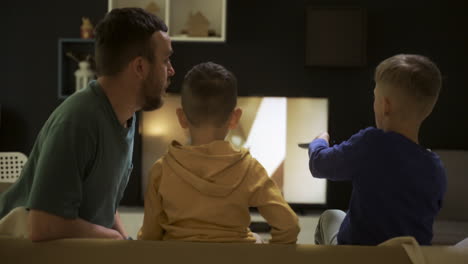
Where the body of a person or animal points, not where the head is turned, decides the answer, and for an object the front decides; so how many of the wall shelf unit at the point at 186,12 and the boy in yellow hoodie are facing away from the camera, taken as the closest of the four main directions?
1

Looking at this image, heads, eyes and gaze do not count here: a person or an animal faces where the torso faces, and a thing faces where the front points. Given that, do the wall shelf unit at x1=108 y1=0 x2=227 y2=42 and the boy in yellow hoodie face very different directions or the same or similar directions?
very different directions

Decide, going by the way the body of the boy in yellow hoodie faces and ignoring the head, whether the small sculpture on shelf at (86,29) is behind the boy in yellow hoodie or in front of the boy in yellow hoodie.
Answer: in front

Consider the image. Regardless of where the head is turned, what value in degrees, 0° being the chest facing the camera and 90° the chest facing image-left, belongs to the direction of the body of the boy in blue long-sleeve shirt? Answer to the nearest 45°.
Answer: approximately 135°

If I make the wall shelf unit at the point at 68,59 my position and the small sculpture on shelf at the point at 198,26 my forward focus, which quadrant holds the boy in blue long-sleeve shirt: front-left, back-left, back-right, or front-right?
front-right

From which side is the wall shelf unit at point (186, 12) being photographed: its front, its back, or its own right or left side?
front

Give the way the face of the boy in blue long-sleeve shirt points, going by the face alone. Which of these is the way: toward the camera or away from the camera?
away from the camera

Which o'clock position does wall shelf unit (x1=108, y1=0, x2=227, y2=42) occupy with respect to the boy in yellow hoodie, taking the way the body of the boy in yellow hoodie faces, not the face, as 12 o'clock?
The wall shelf unit is roughly at 12 o'clock from the boy in yellow hoodie.

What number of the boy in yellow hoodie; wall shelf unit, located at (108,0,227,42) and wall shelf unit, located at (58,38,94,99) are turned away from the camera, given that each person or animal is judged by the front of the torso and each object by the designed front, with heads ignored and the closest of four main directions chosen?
1

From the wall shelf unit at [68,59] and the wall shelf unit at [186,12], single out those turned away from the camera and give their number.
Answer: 0

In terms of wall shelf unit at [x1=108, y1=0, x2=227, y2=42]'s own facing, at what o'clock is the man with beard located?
The man with beard is roughly at 12 o'clock from the wall shelf unit.

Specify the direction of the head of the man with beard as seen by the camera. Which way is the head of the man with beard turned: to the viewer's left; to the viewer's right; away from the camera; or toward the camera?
to the viewer's right

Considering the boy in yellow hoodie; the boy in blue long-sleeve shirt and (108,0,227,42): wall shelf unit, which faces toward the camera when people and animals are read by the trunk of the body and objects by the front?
the wall shelf unit

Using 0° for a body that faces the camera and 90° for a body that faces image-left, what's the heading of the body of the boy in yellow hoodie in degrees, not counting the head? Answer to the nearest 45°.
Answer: approximately 180°

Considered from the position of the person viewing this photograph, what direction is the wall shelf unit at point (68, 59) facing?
facing the viewer

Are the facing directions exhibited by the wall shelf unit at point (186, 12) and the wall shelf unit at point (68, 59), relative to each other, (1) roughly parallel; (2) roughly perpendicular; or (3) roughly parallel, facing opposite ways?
roughly parallel

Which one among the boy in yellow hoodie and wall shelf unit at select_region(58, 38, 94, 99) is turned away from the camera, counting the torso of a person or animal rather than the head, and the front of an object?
the boy in yellow hoodie

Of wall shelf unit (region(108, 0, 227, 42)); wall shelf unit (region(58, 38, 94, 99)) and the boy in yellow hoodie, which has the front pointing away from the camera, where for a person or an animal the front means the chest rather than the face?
the boy in yellow hoodie
